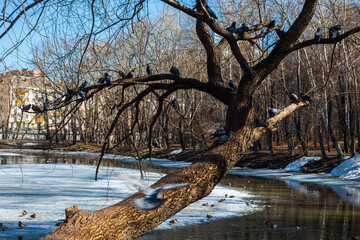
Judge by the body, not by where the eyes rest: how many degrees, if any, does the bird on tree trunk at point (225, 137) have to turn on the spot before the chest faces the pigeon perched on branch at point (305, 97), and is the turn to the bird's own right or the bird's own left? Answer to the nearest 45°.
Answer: approximately 45° to the bird's own left
